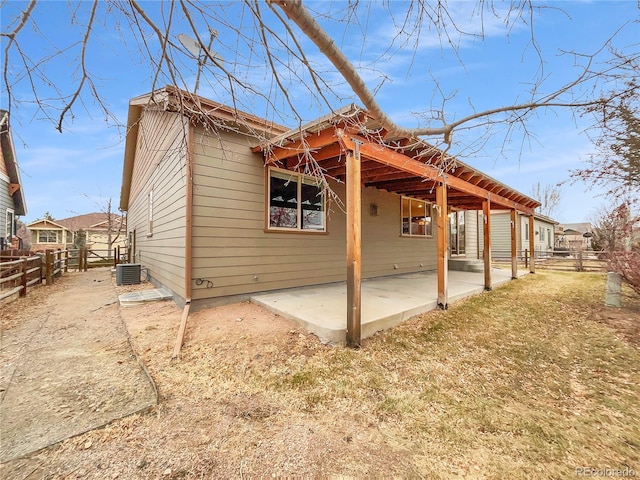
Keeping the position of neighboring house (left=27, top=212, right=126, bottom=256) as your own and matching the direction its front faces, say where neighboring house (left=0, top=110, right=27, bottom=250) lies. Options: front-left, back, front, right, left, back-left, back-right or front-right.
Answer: front

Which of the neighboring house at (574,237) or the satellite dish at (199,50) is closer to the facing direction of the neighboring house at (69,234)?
the satellite dish

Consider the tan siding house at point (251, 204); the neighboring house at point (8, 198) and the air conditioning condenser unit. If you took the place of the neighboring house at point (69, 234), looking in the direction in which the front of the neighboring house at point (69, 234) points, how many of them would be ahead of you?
3

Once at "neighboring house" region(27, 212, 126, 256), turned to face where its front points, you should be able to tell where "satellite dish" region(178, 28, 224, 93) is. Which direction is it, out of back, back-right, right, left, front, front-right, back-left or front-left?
front

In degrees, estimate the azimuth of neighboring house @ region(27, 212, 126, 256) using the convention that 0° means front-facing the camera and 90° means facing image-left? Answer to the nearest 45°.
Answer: approximately 0°

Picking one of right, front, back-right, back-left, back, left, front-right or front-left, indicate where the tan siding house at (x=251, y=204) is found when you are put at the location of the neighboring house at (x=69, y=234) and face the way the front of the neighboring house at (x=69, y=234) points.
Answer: front

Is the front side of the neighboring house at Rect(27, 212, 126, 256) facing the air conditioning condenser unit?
yes

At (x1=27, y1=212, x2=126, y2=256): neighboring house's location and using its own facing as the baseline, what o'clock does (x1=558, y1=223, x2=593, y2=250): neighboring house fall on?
(x1=558, y1=223, x2=593, y2=250): neighboring house is roughly at 10 o'clock from (x1=27, y1=212, x2=126, y2=256): neighboring house.

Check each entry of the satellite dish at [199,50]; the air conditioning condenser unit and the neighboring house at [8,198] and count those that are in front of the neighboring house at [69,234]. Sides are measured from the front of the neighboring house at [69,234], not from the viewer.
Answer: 3

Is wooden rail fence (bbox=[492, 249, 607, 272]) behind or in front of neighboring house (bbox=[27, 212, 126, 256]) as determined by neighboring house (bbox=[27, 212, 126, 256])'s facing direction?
in front
